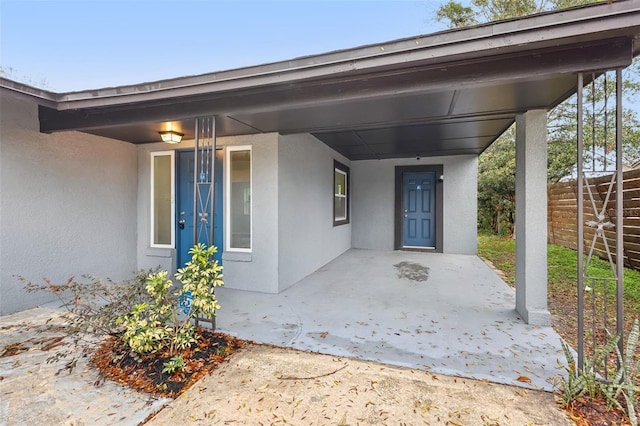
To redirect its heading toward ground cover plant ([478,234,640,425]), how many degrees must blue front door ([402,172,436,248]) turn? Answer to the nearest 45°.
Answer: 0° — it already faces it

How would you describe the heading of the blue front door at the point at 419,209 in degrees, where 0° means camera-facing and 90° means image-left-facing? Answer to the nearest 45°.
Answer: approximately 0°

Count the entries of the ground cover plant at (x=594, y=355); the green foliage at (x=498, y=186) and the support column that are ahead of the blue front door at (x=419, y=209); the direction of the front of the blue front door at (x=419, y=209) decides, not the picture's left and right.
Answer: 2

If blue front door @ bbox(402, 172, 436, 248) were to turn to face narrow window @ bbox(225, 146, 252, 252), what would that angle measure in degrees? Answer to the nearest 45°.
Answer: approximately 45° to its right

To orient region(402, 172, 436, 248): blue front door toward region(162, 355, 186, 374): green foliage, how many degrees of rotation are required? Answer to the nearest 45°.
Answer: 0° — it already faces it

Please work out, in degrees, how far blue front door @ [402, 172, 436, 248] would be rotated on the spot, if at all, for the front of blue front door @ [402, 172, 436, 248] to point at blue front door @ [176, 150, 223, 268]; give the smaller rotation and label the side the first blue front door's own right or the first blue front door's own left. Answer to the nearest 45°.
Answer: approximately 45° to the first blue front door's own right

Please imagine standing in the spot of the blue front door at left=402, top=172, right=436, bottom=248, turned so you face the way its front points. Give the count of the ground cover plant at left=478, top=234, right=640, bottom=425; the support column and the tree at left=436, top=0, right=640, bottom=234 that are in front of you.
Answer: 2

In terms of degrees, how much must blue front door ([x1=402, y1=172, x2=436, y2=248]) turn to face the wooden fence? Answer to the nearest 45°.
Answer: approximately 90° to its left
